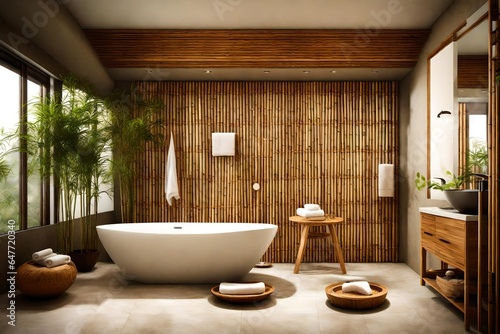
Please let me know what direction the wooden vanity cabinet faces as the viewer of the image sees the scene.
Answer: facing the viewer and to the left of the viewer

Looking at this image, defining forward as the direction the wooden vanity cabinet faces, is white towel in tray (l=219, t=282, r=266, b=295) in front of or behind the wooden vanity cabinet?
in front

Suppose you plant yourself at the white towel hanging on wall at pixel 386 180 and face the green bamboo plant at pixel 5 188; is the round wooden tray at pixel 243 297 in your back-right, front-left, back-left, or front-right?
front-left

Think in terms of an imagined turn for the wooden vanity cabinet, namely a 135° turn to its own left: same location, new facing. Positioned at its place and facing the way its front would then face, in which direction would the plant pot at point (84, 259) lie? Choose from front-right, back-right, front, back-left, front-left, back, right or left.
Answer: back

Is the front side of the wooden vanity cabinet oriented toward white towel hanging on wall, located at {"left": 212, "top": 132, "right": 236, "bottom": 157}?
no

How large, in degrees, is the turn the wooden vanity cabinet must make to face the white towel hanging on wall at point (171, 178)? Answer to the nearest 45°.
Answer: approximately 45° to its right
